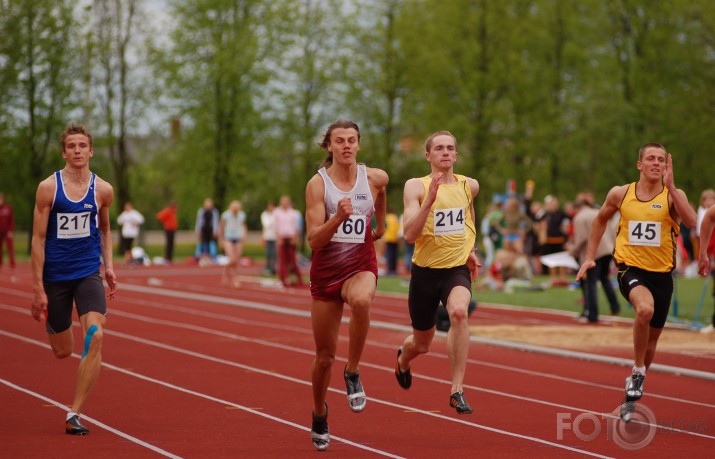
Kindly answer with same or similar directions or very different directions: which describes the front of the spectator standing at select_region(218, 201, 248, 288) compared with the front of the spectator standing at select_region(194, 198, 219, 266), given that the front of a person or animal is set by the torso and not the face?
same or similar directions

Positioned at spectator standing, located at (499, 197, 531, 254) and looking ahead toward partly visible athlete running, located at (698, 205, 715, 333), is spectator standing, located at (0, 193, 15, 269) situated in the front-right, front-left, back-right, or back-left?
back-right

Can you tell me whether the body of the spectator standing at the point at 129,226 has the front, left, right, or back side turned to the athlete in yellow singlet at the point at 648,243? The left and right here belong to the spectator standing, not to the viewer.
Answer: front

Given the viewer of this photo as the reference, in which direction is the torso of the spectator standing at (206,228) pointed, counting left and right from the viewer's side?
facing the viewer

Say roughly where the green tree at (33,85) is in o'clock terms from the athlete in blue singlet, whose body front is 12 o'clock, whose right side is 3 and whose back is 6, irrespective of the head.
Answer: The green tree is roughly at 6 o'clock from the athlete in blue singlet.

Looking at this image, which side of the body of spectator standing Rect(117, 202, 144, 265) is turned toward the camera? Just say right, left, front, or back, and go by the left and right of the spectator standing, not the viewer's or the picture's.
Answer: front

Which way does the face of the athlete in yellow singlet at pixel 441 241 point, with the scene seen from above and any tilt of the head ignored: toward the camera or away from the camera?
toward the camera

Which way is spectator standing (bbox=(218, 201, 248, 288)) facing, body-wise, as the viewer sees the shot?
toward the camera

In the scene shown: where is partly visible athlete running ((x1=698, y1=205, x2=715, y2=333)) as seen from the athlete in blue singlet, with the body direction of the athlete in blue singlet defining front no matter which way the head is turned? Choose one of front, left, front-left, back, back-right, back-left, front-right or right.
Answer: left

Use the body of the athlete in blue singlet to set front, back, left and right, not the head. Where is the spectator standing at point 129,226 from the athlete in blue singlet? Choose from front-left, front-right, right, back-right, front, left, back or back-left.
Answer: back

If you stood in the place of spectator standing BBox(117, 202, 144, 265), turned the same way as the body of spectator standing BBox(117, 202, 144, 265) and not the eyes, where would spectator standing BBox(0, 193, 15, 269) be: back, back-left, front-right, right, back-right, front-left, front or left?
front-right

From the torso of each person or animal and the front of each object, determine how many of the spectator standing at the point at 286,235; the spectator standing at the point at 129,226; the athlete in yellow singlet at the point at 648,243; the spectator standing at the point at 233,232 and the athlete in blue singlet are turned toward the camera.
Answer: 5

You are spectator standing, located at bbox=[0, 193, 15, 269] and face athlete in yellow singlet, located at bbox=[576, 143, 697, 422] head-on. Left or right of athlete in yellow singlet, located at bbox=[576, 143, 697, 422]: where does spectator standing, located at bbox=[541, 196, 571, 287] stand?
left

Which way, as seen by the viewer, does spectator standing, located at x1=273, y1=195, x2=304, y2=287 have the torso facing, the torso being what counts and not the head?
toward the camera

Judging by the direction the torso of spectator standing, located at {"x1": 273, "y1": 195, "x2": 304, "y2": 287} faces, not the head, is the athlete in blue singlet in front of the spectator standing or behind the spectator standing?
in front
